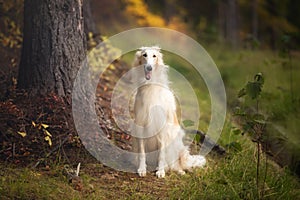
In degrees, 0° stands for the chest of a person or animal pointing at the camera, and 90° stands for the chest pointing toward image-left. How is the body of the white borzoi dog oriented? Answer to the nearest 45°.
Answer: approximately 45°
